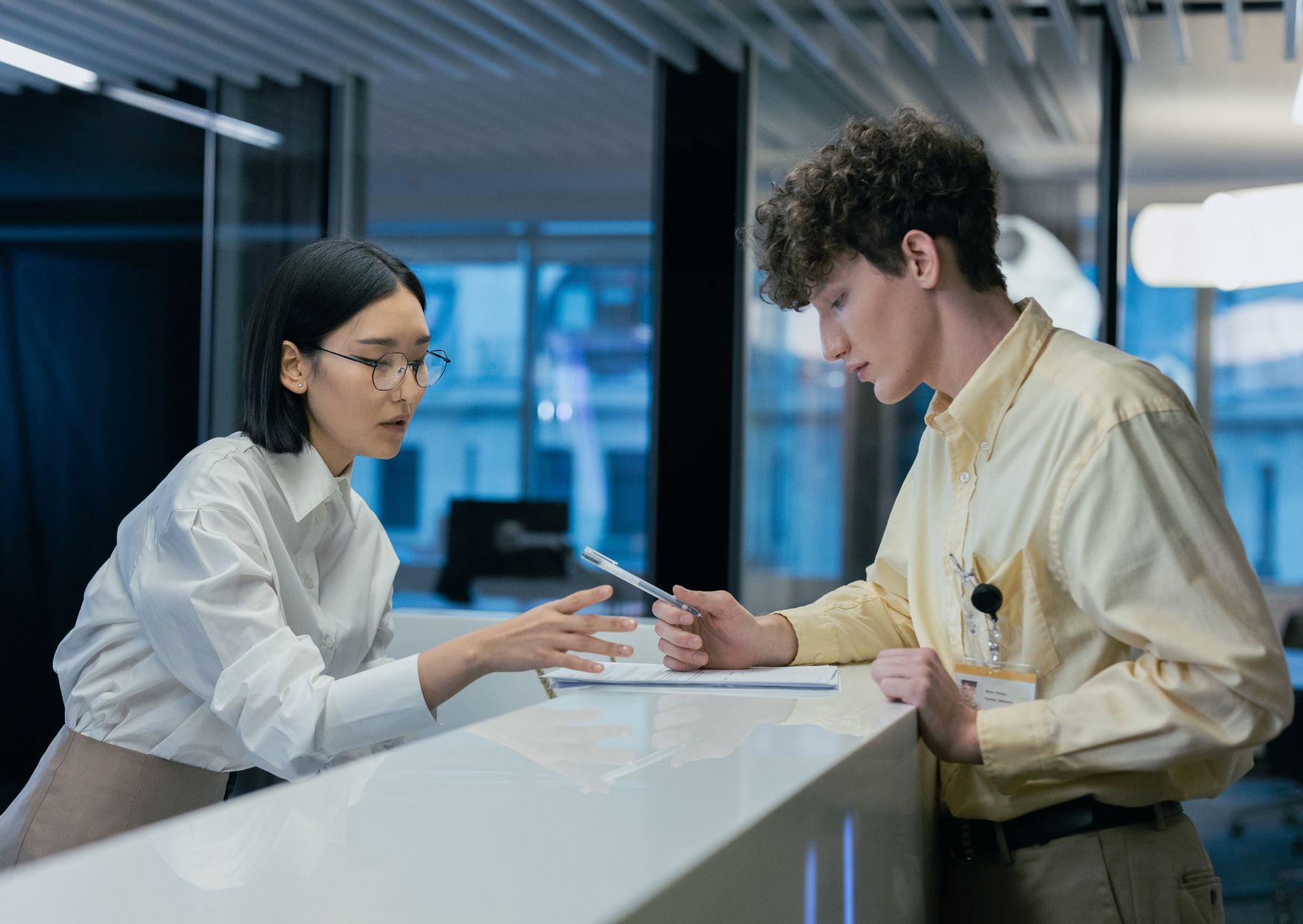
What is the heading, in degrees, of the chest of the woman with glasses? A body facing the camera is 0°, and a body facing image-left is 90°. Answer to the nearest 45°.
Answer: approximately 315°

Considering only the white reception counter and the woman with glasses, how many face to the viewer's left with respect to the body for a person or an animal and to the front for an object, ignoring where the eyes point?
0

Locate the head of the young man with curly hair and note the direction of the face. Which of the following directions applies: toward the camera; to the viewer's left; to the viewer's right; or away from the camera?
to the viewer's left

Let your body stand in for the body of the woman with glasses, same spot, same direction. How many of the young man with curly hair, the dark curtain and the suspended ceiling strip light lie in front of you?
1

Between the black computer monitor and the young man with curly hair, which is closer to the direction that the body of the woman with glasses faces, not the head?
the young man with curly hair

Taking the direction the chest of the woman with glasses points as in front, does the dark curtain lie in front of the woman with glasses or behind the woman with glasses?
behind

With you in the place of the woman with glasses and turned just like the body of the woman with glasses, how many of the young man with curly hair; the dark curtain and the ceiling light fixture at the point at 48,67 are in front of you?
1

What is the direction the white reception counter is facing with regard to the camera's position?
facing the viewer and to the right of the viewer

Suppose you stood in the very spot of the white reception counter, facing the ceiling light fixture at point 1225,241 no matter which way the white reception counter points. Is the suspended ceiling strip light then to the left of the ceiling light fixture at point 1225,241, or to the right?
left

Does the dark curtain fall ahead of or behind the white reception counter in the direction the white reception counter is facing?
behind

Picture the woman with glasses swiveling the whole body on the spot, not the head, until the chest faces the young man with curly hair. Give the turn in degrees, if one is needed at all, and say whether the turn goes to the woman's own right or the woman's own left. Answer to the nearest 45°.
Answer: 0° — they already face them
